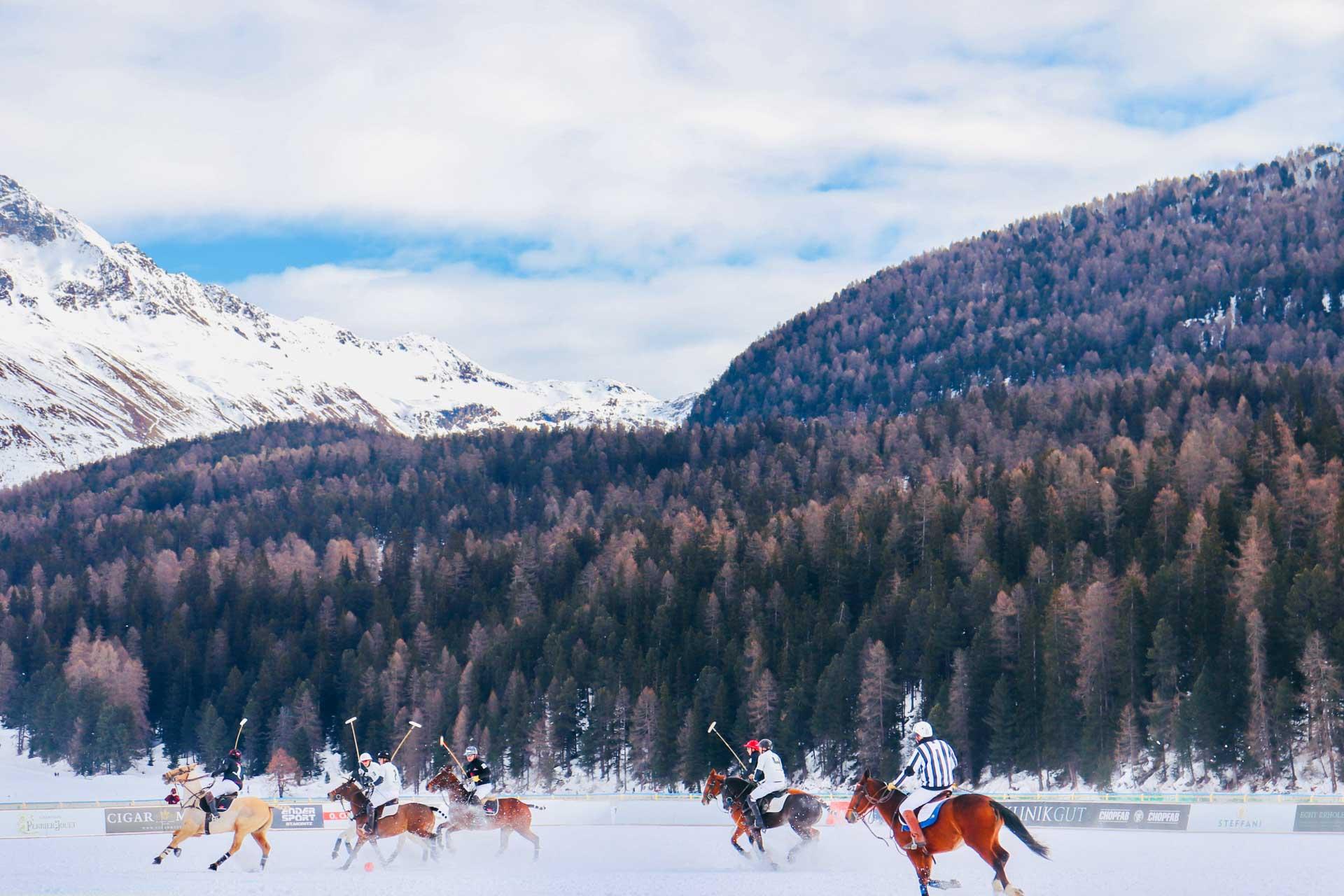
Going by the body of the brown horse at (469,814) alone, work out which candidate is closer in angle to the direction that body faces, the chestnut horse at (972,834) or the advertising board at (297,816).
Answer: the advertising board

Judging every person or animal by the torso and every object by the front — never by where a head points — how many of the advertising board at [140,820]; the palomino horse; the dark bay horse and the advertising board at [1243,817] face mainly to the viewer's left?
2

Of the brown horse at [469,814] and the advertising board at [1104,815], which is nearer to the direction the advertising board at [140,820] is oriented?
the brown horse

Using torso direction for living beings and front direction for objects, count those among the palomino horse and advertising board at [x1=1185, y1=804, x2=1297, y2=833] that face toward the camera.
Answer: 1

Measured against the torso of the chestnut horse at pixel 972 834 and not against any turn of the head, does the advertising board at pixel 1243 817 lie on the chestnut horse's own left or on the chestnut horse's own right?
on the chestnut horse's own right

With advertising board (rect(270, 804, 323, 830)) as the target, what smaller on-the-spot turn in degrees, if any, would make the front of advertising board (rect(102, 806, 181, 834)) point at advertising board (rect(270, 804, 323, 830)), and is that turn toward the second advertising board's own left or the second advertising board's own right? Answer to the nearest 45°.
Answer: approximately 90° to the second advertising board's own left

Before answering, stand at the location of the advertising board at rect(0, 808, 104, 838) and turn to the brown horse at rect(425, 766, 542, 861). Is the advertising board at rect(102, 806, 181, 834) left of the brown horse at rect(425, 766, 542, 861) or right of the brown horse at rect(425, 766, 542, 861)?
left

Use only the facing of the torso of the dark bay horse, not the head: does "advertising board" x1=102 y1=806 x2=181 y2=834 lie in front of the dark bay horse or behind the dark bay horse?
in front

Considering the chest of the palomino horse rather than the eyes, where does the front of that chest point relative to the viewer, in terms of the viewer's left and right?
facing to the left of the viewer

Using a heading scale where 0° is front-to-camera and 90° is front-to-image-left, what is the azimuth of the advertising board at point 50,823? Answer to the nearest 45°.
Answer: approximately 0°

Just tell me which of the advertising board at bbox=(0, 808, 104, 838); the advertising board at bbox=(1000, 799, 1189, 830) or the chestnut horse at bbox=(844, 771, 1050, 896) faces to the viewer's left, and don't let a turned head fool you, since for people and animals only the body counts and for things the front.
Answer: the chestnut horse

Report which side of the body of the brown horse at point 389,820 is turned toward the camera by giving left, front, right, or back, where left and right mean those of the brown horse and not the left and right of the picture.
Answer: left

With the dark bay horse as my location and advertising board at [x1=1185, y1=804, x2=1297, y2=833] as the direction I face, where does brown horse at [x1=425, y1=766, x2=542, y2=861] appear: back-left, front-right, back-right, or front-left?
back-left

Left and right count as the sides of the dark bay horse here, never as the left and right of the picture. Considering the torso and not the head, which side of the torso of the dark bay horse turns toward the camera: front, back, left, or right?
left
